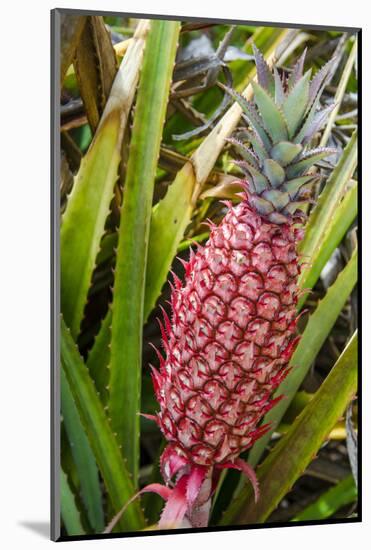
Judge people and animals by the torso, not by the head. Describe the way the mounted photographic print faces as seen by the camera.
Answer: facing the viewer and to the right of the viewer
